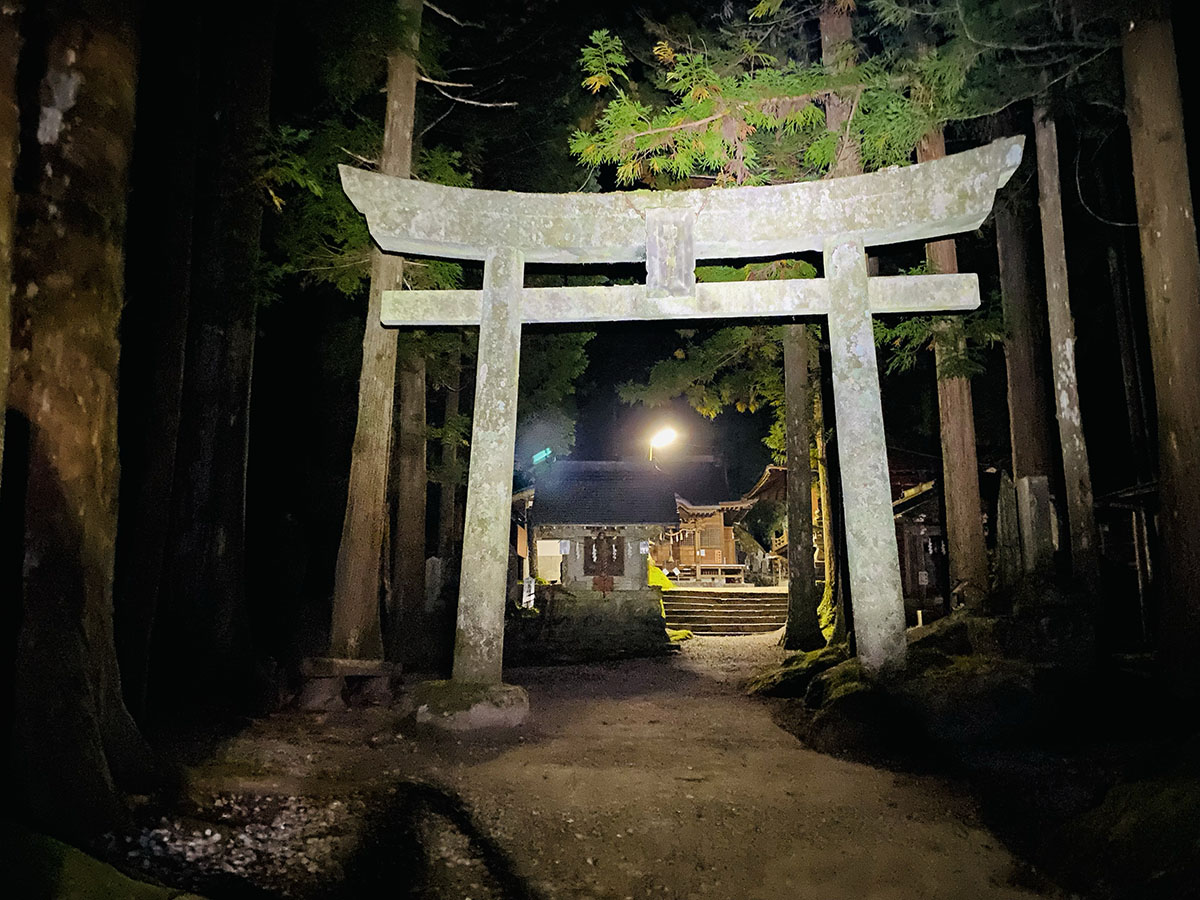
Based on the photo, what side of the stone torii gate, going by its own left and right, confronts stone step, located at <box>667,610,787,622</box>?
back

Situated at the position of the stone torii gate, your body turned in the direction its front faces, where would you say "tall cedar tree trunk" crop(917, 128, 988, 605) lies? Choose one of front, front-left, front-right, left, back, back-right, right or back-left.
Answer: back-left

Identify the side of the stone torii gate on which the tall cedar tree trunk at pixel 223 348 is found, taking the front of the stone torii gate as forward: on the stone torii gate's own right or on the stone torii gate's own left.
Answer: on the stone torii gate's own right

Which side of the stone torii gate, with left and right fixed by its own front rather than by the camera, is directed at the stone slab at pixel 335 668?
right

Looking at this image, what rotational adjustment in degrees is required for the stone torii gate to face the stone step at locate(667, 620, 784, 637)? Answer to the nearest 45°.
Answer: approximately 180°

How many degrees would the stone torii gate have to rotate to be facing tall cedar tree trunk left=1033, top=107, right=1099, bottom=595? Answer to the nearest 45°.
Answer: approximately 135° to its left

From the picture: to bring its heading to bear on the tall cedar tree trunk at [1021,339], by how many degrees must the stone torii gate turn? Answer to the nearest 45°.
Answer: approximately 135° to its left

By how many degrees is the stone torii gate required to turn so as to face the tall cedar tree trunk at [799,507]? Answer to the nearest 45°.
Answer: approximately 180°

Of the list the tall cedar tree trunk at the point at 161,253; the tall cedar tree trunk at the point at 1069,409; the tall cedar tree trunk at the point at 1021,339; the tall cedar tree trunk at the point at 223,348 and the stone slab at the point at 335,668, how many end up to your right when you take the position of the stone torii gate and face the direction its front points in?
3

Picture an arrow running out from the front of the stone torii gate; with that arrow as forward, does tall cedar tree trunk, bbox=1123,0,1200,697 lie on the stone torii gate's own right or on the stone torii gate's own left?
on the stone torii gate's own left

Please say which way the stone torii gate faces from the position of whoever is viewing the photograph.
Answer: facing the viewer

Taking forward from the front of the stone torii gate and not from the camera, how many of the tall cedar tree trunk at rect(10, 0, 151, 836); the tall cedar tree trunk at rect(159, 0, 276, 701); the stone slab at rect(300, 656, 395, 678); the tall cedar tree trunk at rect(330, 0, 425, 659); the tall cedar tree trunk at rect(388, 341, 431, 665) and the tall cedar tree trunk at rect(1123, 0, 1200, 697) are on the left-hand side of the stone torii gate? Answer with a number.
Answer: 1
